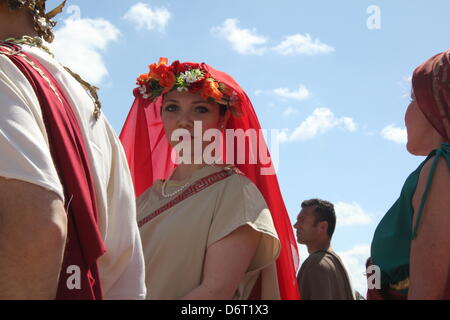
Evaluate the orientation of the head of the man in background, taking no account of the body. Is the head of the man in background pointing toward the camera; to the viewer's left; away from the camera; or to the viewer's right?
to the viewer's left

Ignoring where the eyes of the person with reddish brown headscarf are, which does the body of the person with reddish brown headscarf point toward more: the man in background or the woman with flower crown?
the woman with flower crown

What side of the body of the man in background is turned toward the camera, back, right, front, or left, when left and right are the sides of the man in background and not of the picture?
left

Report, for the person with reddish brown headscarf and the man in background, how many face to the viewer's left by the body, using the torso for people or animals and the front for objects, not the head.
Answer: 2

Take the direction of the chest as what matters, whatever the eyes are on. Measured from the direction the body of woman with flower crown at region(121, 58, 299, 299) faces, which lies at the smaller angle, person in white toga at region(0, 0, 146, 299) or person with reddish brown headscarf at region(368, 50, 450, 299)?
the person in white toga

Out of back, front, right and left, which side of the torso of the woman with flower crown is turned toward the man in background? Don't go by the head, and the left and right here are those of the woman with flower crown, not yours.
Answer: back

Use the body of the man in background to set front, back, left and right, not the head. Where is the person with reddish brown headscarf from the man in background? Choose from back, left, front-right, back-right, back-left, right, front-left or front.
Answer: left

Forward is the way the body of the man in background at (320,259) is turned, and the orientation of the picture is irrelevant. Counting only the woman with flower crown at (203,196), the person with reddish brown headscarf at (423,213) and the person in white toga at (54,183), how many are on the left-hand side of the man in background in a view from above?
3

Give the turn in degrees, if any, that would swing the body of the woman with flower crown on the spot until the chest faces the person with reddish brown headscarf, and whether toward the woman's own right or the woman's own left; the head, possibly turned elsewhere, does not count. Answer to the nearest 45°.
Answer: approximately 90° to the woman's own left

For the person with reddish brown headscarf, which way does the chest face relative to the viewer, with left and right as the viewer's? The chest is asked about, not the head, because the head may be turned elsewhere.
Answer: facing to the left of the viewer
